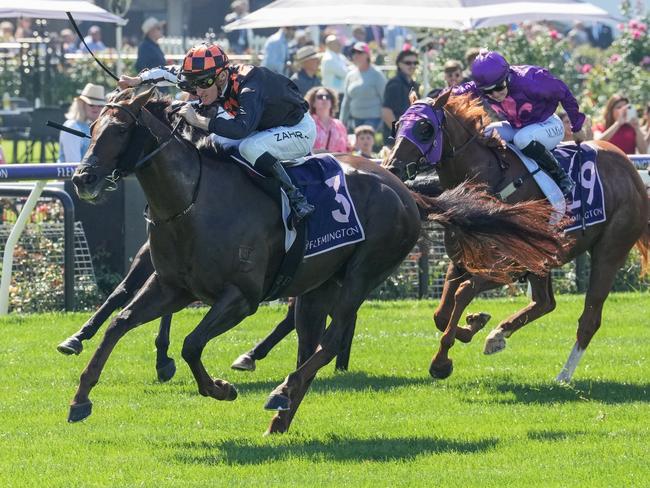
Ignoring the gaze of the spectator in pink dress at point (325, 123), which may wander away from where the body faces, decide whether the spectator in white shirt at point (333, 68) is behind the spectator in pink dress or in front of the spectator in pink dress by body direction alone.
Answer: behind

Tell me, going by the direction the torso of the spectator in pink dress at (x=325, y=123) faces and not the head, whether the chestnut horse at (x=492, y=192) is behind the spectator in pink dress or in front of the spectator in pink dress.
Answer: in front

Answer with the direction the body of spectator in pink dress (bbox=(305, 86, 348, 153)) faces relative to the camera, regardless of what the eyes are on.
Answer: toward the camera

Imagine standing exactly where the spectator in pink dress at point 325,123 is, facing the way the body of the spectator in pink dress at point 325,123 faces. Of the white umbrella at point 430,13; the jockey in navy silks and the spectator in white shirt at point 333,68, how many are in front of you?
1

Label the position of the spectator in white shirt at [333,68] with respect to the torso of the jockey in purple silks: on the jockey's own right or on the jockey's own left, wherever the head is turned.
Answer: on the jockey's own right

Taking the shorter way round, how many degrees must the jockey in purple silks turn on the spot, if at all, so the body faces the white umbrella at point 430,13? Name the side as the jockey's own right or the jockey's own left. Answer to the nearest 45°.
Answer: approximately 135° to the jockey's own right

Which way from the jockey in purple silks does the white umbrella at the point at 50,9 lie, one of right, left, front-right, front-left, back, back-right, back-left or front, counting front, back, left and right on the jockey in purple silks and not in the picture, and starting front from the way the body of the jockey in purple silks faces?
right

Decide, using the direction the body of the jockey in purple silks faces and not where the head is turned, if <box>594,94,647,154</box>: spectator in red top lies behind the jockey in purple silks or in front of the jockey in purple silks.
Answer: behind

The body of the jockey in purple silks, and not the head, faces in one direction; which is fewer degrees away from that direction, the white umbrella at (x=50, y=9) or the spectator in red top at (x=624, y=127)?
the white umbrella

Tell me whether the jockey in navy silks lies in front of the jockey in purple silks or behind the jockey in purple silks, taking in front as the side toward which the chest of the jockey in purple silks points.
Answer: in front

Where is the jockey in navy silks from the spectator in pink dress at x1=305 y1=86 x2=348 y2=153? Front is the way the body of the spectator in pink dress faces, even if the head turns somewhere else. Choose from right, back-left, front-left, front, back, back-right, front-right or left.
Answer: front

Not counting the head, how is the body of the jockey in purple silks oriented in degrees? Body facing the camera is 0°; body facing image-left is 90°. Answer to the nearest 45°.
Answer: approximately 45°
